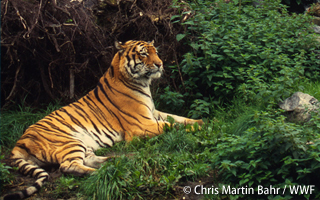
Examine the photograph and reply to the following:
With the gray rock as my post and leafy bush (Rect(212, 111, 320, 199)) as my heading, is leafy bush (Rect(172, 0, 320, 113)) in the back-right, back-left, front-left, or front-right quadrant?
back-right

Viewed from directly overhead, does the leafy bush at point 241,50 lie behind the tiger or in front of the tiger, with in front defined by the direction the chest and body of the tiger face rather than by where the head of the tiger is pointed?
in front

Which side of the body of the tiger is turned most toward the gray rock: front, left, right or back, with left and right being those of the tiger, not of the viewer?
front

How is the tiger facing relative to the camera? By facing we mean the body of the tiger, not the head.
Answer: to the viewer's right

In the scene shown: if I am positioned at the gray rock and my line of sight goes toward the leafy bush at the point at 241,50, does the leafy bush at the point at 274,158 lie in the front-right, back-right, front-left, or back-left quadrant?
back-left
